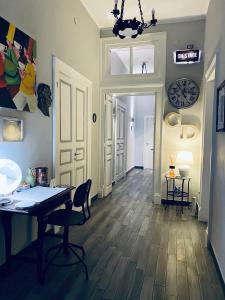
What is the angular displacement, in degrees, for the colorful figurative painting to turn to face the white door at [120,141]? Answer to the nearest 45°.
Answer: approximately 90° to its left

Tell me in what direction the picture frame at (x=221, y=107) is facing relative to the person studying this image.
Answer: facing to the left of the viewer

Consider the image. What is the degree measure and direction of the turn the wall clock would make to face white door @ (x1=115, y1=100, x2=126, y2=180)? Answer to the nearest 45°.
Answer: approximately 135° to its right

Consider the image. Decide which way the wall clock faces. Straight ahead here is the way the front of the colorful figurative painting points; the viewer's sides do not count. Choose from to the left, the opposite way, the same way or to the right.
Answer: to the right

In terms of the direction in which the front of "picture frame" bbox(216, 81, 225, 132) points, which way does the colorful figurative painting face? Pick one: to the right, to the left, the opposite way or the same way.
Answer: the opposite way

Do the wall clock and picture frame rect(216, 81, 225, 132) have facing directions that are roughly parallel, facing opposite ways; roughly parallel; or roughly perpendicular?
roughly perpendicular

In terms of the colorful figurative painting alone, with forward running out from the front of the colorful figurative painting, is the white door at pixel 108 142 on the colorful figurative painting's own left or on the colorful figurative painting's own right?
on the colorful figurative painting's own left

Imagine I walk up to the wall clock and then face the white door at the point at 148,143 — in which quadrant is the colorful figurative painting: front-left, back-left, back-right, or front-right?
back-left

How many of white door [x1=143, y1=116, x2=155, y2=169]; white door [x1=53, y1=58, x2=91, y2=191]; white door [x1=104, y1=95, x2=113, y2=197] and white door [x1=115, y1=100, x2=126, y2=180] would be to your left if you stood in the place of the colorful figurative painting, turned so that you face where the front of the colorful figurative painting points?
4

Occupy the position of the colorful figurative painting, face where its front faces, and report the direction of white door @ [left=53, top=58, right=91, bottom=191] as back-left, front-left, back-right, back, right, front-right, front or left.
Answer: left

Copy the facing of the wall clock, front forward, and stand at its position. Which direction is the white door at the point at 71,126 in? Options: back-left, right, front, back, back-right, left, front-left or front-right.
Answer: front-right

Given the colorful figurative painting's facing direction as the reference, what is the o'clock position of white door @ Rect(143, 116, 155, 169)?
The white door is roughly at 9 o'clock from the colorful figurative painting.

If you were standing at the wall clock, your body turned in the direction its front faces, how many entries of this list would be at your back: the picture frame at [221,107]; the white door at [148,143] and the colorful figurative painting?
1

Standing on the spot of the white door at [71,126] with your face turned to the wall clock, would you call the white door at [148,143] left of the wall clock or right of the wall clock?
left
